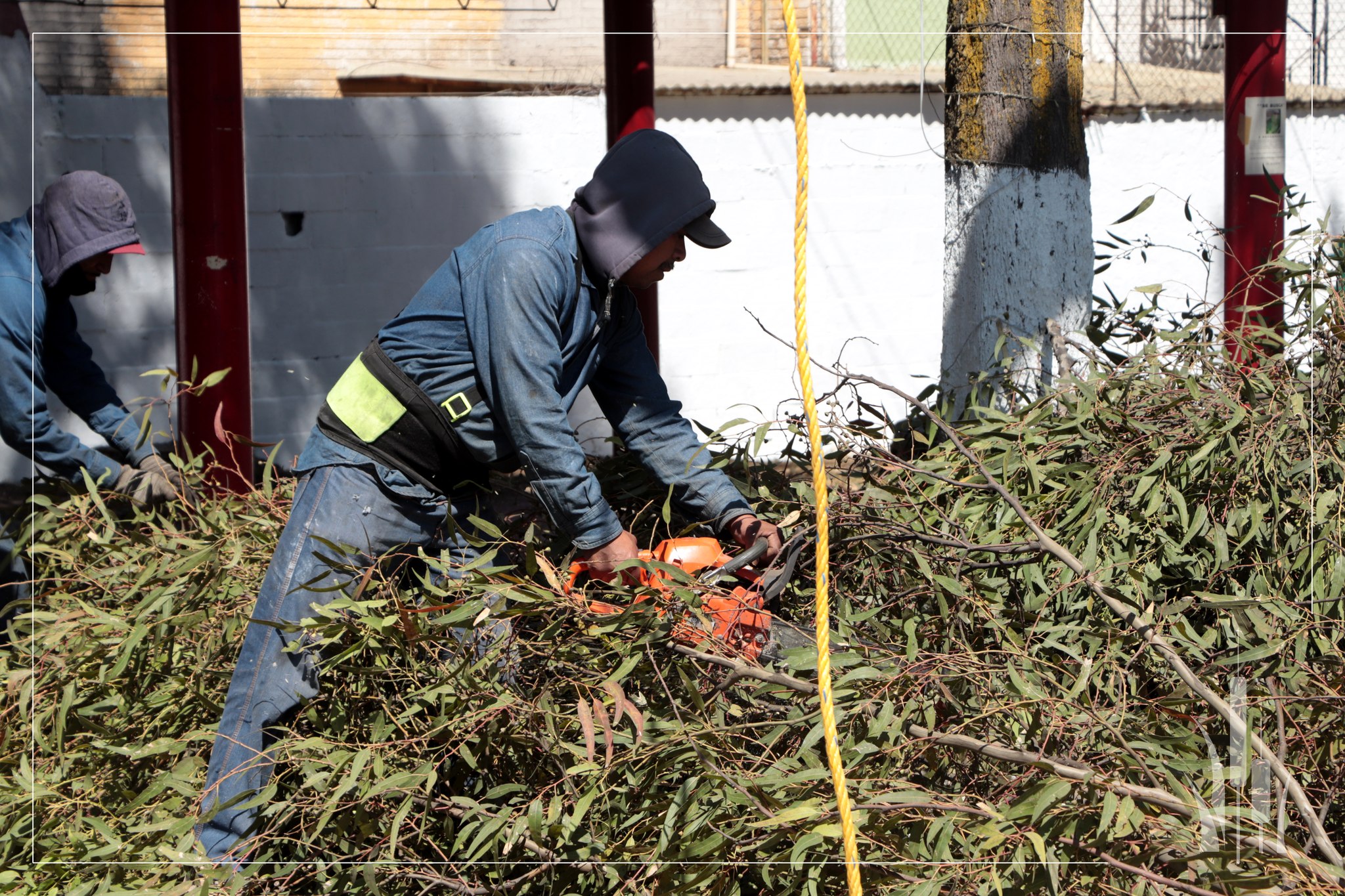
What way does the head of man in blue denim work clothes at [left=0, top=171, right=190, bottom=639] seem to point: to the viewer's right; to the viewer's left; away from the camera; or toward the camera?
to the viewer's right

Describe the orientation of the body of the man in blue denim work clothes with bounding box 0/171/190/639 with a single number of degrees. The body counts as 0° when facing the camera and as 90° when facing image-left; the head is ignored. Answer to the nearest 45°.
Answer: approximately 270°

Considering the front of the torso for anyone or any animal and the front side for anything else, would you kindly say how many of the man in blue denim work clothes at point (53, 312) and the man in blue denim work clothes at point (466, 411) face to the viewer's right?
2

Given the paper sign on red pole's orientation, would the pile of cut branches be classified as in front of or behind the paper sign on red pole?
in front

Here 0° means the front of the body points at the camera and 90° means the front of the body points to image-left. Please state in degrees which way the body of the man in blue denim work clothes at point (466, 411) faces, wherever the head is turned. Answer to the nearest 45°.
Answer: approximately 270°

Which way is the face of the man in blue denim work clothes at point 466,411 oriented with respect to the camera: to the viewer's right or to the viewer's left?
to the viewer's right

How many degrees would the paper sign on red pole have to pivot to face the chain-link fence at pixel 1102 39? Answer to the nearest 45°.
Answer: approximately 180°

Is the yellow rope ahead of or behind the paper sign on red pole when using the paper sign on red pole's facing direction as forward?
ahead
